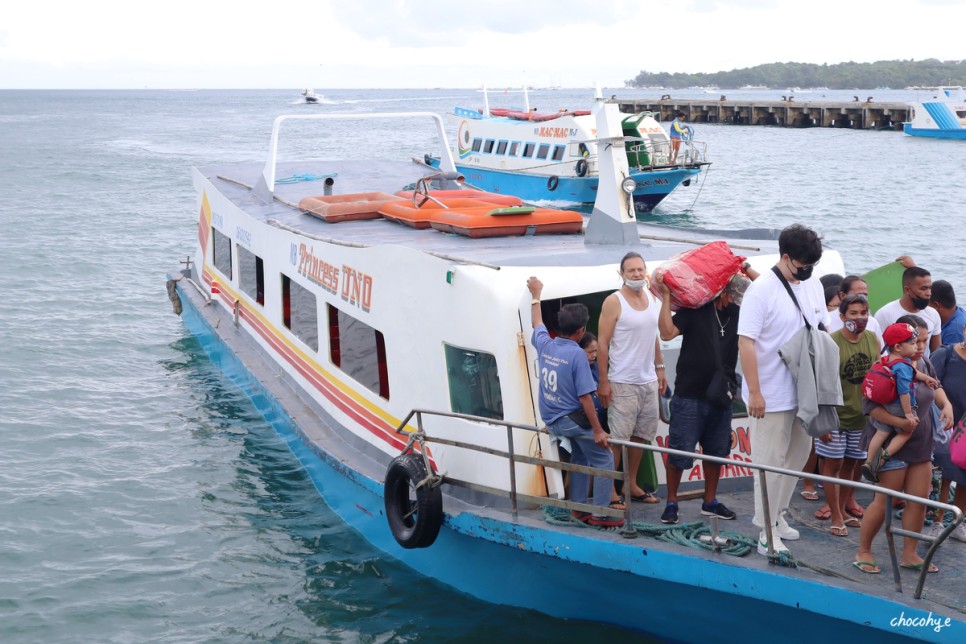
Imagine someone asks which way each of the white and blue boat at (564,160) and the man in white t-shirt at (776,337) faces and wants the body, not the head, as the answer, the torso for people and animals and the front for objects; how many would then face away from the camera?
0

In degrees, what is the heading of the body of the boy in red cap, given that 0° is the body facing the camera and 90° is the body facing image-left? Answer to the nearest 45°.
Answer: approximately 270°

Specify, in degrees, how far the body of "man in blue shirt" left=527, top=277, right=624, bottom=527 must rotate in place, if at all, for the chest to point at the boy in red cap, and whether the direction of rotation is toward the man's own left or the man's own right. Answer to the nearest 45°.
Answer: approximately 45° to the man's own right

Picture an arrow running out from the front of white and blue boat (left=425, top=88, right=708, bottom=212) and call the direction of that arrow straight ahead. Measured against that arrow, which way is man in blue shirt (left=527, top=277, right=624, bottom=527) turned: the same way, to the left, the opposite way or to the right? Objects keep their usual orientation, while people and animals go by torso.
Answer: to the left

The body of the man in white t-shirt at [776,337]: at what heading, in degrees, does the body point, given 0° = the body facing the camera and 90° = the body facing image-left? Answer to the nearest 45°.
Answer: approximately 315°

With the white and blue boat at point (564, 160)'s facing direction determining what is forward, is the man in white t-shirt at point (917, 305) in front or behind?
in front

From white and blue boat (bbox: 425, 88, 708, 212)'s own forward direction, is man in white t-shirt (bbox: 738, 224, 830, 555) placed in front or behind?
in front

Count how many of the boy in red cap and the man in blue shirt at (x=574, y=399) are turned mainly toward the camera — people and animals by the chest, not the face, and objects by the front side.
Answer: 0
